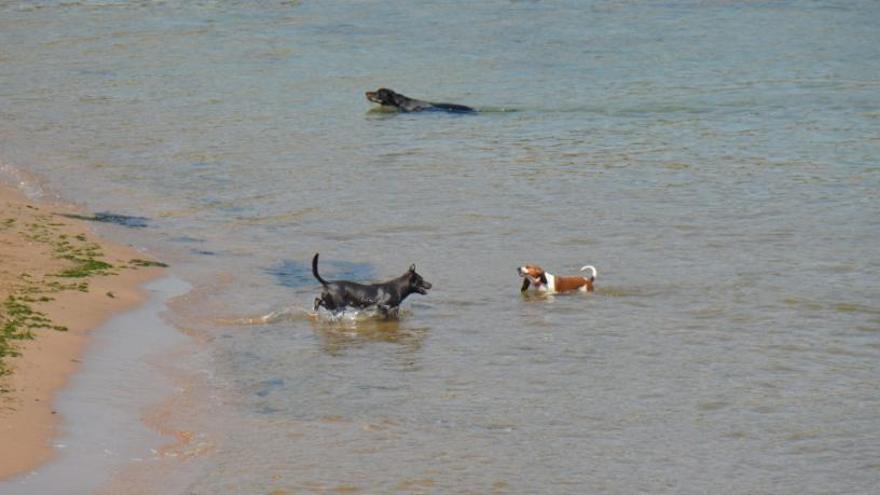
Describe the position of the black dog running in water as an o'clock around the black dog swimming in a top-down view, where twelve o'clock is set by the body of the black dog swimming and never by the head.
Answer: The black dog running in water is roughly at 9 o'clock from the black dog swimming.

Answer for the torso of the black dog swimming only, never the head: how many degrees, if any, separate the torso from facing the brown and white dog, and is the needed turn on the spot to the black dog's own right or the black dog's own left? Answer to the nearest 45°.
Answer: approximately 90° to the black dog's own left

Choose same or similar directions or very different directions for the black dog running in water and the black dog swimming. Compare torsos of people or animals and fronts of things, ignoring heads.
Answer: very different directions

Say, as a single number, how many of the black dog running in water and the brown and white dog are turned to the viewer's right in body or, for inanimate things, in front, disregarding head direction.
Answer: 1

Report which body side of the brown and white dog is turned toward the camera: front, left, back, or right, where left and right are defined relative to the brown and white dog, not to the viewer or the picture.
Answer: left

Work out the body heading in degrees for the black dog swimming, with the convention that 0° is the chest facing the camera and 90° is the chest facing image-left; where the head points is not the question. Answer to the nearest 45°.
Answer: approximately 90°

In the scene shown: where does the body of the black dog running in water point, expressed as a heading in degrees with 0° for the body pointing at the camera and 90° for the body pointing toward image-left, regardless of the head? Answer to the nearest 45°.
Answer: approximately 270°

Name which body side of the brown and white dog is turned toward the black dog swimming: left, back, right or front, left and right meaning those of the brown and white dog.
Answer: right

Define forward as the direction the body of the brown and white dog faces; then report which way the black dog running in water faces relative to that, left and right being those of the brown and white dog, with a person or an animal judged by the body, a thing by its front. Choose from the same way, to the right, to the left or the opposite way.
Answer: the opposite way

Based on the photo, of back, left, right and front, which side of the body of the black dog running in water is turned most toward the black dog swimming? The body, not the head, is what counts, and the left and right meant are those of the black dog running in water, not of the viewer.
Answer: left
